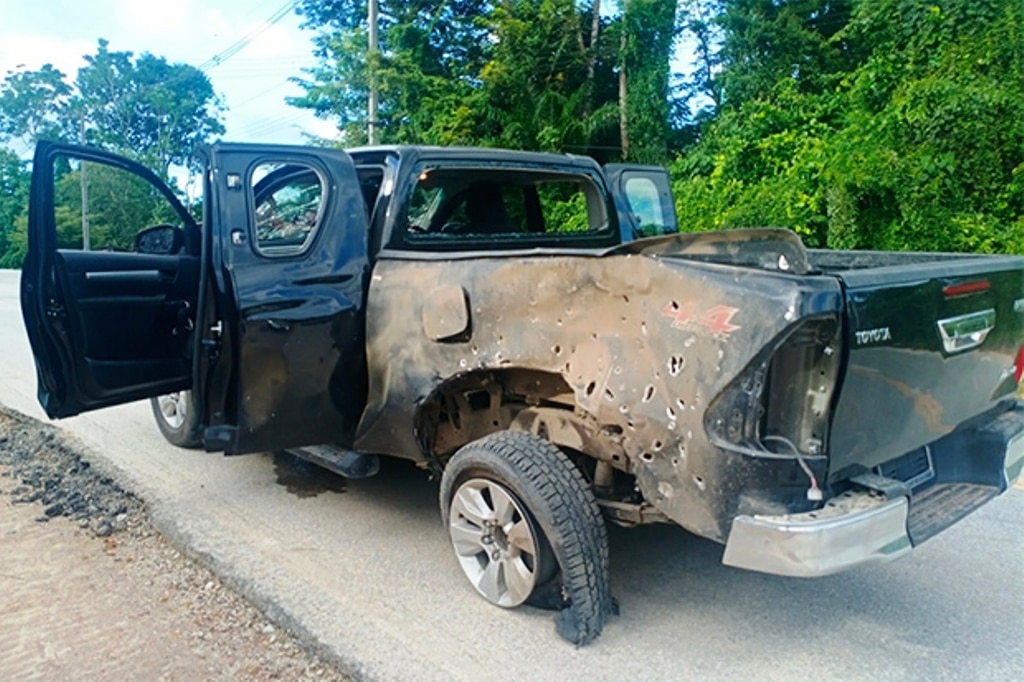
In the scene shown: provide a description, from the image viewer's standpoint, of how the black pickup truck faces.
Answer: facing away from the viewer and to the left of the viewer

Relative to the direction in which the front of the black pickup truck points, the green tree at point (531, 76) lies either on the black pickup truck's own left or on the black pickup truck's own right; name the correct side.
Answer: on the black pickup truck's own right

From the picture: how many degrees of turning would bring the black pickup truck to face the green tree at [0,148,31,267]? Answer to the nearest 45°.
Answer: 0° — it already faces it

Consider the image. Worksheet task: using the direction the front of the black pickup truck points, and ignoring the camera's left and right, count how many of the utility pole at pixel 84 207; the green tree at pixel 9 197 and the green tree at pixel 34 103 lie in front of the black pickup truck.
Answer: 3

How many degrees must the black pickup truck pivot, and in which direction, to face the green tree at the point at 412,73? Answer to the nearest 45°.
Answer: approximately 45° to its right

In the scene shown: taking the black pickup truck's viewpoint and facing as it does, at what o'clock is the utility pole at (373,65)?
The utility pole is roughly at 1 o'clock from the black pickup truck.

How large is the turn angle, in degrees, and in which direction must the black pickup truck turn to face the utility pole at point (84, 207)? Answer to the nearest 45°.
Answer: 0° — it already faces it
